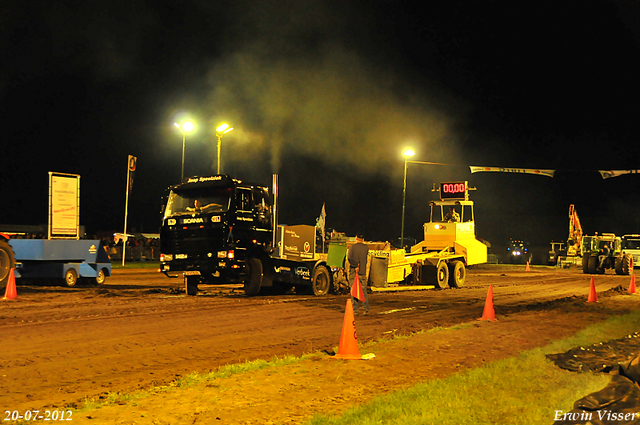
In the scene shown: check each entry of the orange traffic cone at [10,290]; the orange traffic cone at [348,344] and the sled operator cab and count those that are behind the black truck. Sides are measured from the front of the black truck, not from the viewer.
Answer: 1

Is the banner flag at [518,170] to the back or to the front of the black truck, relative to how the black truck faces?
to the back

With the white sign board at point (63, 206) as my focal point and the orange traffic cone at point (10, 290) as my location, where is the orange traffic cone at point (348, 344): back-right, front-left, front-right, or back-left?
back-right

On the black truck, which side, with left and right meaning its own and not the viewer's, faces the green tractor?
back

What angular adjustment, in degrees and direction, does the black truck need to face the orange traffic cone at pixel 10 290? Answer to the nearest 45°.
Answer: approximately 45° to its right

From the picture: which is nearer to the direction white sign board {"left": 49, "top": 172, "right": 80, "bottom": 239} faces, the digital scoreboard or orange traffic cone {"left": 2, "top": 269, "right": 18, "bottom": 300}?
the orange traffic cone

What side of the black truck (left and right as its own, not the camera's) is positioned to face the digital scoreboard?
back

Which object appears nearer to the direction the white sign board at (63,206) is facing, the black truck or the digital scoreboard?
the black truck

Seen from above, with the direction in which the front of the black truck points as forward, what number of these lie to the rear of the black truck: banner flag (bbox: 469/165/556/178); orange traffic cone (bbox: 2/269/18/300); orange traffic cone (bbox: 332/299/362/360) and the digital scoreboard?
2

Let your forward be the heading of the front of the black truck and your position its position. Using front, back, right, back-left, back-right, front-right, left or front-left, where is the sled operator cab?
back

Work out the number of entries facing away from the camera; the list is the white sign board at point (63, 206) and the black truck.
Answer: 0

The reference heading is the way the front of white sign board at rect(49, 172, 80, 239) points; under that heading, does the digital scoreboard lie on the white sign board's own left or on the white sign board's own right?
on the white sign board's own left

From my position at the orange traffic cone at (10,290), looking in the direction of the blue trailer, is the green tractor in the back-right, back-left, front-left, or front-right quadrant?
front-right

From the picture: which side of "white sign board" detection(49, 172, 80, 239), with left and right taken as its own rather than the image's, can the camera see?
front

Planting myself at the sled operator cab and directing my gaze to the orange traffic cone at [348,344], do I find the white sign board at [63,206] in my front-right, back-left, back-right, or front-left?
front-right

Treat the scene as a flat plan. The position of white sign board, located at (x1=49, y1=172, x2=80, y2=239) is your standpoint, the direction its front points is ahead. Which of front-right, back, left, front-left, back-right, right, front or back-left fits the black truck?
front-left

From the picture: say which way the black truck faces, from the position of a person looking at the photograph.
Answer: facing the viewer and to the left of the viewer
